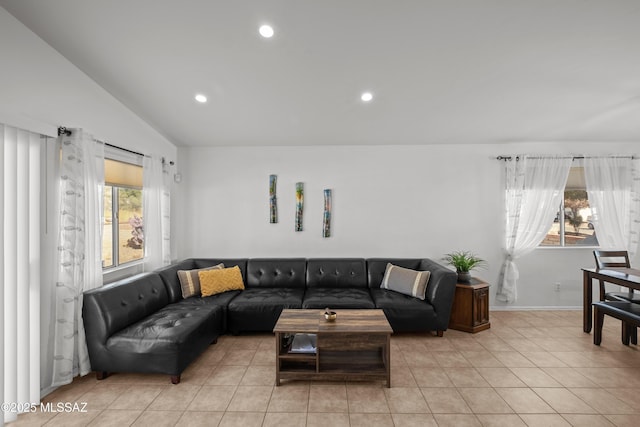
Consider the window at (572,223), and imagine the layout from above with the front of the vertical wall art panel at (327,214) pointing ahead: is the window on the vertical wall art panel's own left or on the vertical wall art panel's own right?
on the vertical wall art panel's own left

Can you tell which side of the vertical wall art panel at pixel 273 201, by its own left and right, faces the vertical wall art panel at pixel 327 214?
left

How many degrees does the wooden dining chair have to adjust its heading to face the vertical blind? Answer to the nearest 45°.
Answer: approximately 90° to its right

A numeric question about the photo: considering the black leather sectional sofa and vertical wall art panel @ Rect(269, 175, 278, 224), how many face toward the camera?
2

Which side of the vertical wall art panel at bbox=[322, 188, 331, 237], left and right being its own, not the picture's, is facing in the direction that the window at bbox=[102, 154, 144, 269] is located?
right

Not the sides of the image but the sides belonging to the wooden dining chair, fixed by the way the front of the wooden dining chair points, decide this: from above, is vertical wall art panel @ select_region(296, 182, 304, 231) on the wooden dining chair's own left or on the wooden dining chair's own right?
on the wooden dining chair's own right

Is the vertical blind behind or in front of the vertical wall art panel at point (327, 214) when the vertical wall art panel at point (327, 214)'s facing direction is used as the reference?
in front

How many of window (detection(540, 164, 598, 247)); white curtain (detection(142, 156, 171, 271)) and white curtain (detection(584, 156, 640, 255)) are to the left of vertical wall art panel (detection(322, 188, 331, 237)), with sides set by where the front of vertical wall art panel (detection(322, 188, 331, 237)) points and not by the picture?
2

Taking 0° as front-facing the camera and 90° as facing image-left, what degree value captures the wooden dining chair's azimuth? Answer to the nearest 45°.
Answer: approximately 315°
